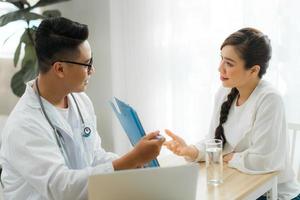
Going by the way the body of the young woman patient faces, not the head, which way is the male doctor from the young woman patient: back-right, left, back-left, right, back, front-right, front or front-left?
front

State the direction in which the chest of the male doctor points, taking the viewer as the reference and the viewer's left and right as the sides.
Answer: facing the viewer and to the right of the viewer

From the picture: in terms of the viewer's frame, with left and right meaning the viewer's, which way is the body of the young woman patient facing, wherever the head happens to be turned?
facing the viewer and to the left of the viewer

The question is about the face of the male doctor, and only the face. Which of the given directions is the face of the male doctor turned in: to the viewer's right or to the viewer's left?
to the viewer's right

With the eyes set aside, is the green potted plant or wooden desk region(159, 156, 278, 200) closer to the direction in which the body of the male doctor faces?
the wooden desk

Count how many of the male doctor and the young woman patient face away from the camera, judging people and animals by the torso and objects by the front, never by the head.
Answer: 0

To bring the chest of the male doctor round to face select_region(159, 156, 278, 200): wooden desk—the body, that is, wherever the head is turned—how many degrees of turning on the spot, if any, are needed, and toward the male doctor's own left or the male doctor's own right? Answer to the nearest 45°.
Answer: approximately 45° to the male doctor's own left

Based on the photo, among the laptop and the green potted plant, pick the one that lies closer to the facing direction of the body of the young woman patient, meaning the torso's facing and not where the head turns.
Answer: the laptop
